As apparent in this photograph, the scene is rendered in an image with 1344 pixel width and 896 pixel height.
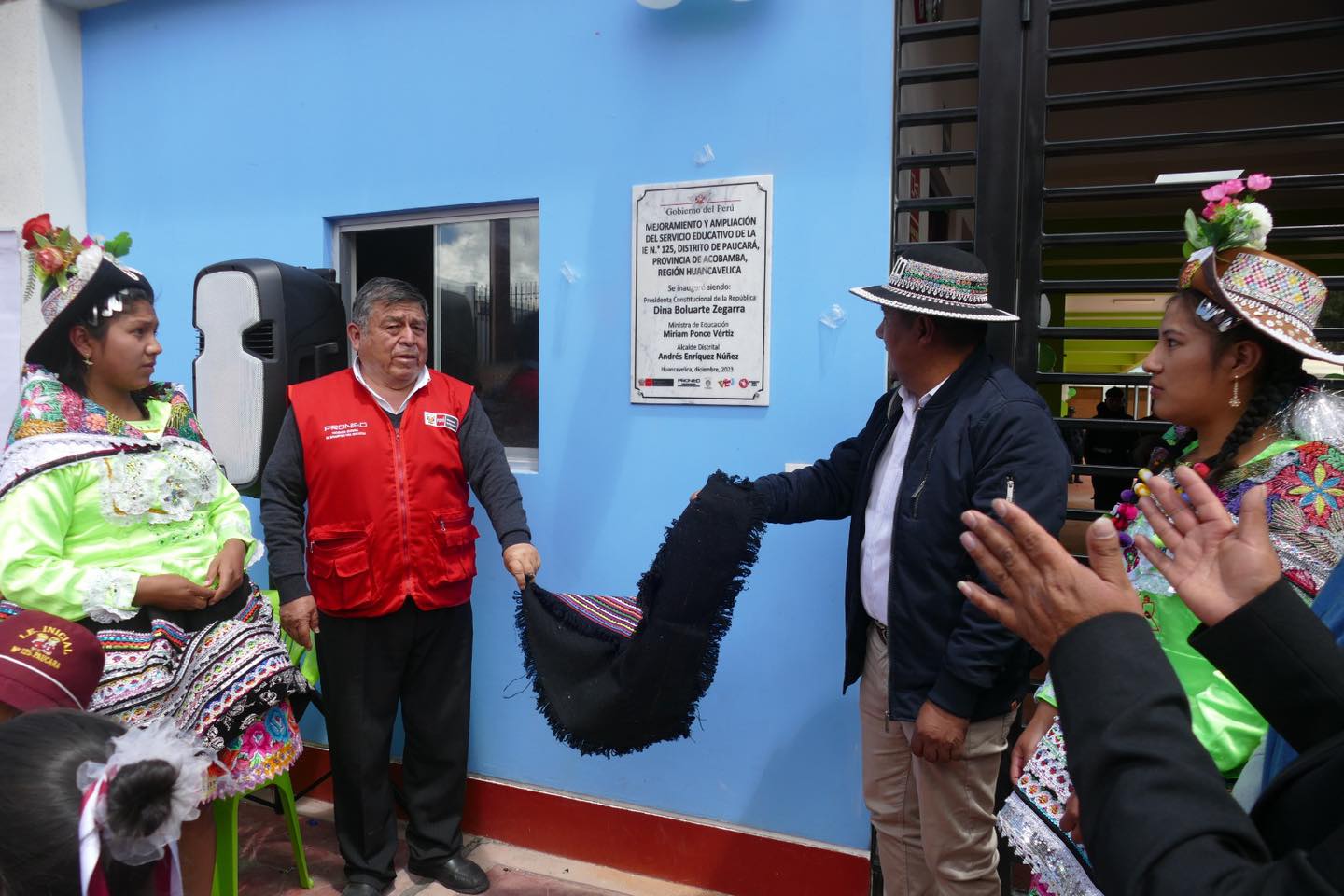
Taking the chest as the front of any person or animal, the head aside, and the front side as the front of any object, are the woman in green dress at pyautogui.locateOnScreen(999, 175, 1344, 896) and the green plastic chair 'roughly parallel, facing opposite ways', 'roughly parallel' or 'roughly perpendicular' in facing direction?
roughly perpendicular

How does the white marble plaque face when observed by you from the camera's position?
facing the viewer

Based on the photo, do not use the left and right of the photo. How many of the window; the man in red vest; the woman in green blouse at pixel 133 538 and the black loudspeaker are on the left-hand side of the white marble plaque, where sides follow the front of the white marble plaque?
0

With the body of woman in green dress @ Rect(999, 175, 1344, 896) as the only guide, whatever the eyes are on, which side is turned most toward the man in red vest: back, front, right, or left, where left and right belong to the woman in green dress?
front

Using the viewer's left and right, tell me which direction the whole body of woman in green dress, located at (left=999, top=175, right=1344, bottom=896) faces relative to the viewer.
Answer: facing to the left of the viewer

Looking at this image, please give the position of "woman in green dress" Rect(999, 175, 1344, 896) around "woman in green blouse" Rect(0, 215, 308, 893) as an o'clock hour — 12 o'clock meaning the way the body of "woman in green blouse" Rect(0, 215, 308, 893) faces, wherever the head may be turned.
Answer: "woman in green dress" Rect(999, 175, 1344, 896) is roughly at 12 o'clock from "woman in green blouse" Rect(0, 215, 308, 893).

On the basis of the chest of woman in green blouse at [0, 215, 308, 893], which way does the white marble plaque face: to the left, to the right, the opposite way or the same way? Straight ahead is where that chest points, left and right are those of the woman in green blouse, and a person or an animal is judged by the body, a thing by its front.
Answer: to the right

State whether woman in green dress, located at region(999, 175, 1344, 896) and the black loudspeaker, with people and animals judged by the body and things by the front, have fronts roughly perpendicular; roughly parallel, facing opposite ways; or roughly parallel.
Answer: roughly perpendicular

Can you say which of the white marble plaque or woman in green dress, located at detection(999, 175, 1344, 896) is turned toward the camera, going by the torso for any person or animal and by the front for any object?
the white marble plaque

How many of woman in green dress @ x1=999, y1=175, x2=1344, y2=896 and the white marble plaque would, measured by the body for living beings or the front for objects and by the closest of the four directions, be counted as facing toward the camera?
1

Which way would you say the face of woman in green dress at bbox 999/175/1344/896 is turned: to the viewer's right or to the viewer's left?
to the viewer's left

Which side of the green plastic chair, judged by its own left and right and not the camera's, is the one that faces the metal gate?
left

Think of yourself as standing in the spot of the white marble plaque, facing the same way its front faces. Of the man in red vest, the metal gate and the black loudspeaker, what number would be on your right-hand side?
2

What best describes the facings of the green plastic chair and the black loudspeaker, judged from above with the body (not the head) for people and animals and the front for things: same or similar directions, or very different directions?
same or similar directions
